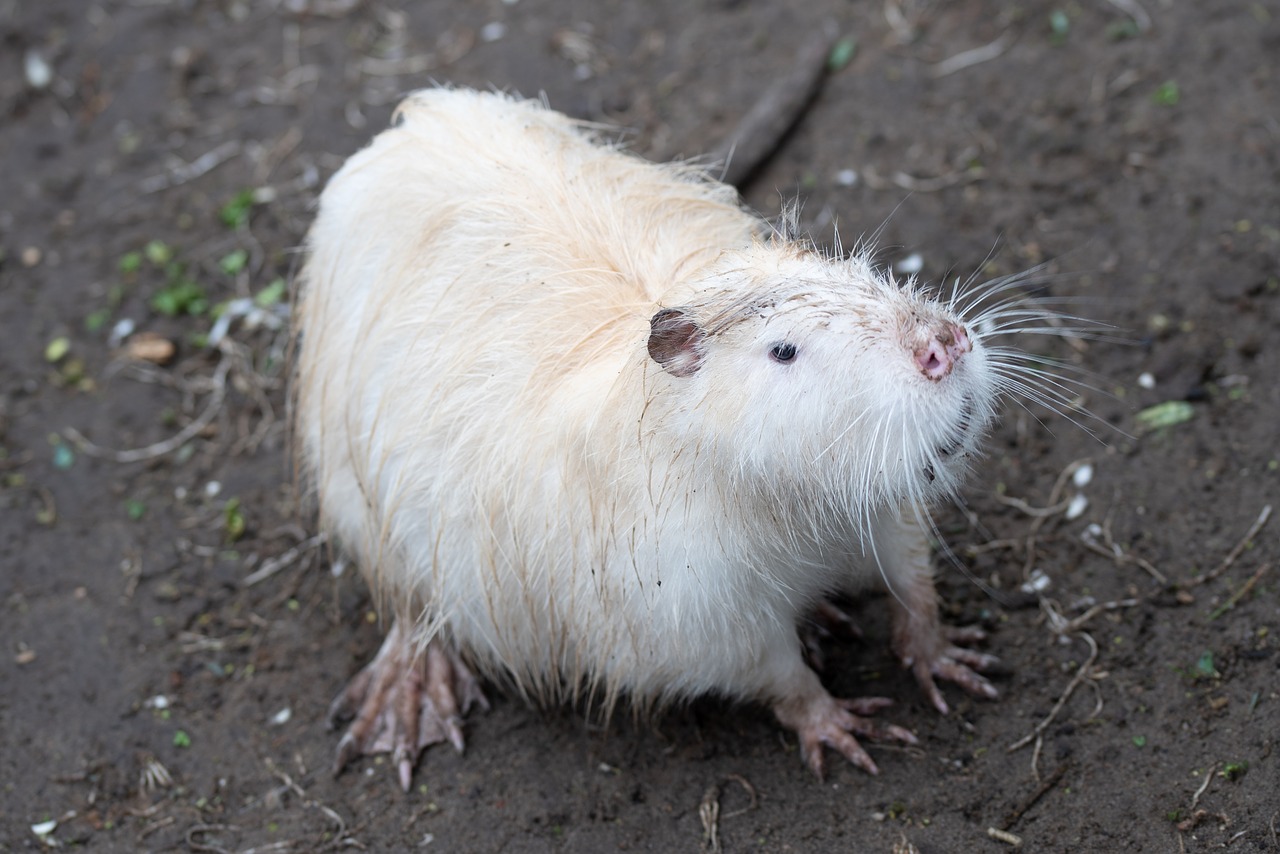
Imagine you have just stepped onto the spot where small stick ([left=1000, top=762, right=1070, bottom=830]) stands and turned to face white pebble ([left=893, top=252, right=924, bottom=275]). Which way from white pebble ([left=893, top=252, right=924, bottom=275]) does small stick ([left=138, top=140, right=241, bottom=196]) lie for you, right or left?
left

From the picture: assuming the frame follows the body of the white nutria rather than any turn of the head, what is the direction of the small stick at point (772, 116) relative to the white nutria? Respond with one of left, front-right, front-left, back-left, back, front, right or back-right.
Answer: back-left

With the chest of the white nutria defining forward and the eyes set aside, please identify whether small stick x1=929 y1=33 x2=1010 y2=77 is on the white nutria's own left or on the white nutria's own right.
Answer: on the white nutria's own left

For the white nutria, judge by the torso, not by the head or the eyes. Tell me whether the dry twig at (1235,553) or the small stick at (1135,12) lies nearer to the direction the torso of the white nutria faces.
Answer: the dry twig

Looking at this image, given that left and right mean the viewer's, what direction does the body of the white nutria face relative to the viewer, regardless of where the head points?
facing the viewer and to the right of the viewer

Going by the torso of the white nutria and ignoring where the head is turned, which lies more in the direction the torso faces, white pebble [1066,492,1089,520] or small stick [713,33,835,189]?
the white pebble

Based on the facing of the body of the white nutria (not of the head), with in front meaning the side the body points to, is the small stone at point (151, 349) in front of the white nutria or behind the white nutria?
behind

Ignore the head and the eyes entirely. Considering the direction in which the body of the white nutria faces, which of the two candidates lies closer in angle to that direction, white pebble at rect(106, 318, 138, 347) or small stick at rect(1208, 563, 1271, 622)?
the small stick

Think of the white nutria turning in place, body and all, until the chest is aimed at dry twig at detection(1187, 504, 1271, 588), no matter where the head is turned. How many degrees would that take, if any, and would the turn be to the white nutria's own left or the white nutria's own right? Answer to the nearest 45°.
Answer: approximately 45° to the white nutria's own left

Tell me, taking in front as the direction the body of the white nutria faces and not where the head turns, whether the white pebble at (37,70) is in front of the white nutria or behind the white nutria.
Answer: behind

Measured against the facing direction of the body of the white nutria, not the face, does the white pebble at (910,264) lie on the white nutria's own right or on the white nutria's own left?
on the white nutria's own left

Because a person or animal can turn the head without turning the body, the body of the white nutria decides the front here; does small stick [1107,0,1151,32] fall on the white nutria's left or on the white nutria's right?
on the white nutria's left
